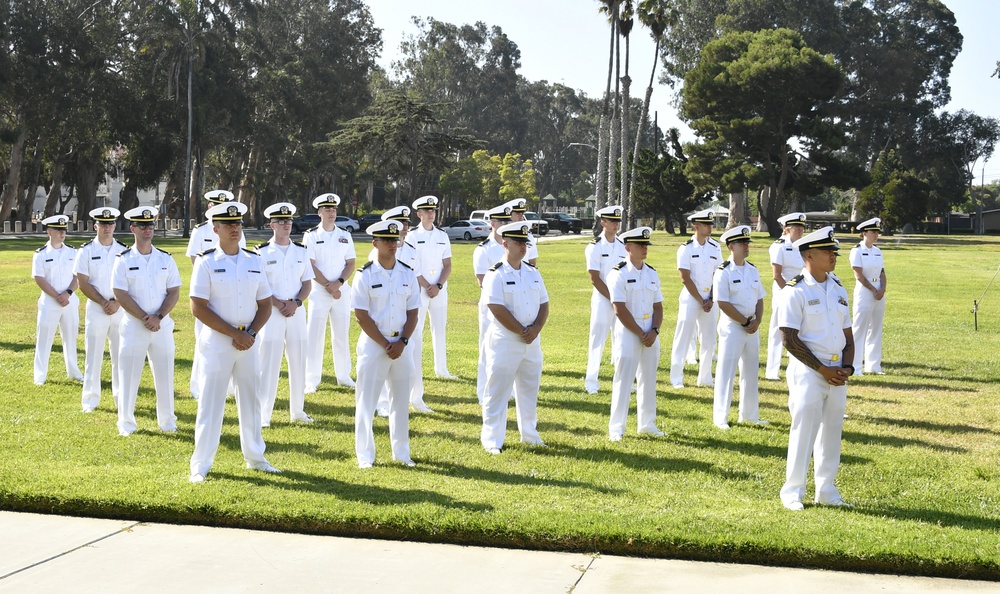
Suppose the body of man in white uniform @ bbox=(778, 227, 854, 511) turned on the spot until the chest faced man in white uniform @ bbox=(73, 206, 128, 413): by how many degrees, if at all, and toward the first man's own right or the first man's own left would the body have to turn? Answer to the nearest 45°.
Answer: approximately 135° to the first man's own right

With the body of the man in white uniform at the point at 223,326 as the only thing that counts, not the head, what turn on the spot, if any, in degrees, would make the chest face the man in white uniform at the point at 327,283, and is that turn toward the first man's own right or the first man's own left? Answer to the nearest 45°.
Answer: approximately 135° to the first man's own left

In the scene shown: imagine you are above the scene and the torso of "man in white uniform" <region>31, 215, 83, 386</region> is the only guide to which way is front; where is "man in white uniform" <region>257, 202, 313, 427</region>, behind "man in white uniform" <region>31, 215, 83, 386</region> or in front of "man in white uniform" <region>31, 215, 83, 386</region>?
in front

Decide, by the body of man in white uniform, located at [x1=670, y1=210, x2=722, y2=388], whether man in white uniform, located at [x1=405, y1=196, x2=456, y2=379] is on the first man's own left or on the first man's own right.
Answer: on the first man's own right

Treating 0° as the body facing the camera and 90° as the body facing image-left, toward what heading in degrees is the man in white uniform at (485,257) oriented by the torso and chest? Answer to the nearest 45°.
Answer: approximately 315°

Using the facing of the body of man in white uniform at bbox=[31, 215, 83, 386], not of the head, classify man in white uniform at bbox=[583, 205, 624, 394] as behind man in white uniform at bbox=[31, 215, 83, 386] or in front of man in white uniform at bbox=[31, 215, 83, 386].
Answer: in front

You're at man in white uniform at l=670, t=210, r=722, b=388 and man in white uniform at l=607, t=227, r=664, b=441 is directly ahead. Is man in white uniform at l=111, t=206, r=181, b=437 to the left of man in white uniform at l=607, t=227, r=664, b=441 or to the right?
right

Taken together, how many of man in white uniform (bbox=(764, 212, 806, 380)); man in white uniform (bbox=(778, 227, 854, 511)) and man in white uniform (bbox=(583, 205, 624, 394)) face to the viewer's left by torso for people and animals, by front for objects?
0

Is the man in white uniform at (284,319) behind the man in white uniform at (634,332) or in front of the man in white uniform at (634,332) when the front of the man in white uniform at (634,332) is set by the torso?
behind

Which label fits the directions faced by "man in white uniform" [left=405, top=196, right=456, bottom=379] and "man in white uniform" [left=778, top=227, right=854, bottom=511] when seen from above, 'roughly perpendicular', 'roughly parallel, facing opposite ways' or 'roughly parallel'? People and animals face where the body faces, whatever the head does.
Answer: roughly parallel

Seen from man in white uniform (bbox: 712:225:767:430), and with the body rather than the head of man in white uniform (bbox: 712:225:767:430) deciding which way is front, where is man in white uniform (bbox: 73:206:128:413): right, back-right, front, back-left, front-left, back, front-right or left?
back-right

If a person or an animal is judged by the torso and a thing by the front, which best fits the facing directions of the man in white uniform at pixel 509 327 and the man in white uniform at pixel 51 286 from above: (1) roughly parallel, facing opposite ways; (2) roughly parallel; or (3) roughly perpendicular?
roughly parallel

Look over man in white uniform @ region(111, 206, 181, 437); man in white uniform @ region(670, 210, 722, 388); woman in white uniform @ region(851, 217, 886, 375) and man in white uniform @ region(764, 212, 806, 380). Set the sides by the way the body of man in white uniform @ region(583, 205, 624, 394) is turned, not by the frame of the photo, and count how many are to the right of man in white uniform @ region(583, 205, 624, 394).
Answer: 1

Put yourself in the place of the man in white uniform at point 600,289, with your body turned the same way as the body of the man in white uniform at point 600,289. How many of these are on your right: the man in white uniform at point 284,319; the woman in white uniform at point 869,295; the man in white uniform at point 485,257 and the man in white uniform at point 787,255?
2

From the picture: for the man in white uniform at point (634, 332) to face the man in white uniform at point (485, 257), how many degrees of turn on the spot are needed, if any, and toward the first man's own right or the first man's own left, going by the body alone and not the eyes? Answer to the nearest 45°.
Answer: approximately 180°

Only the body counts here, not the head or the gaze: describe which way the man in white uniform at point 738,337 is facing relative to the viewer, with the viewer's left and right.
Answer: facing the viewer and to the right of the viewer
